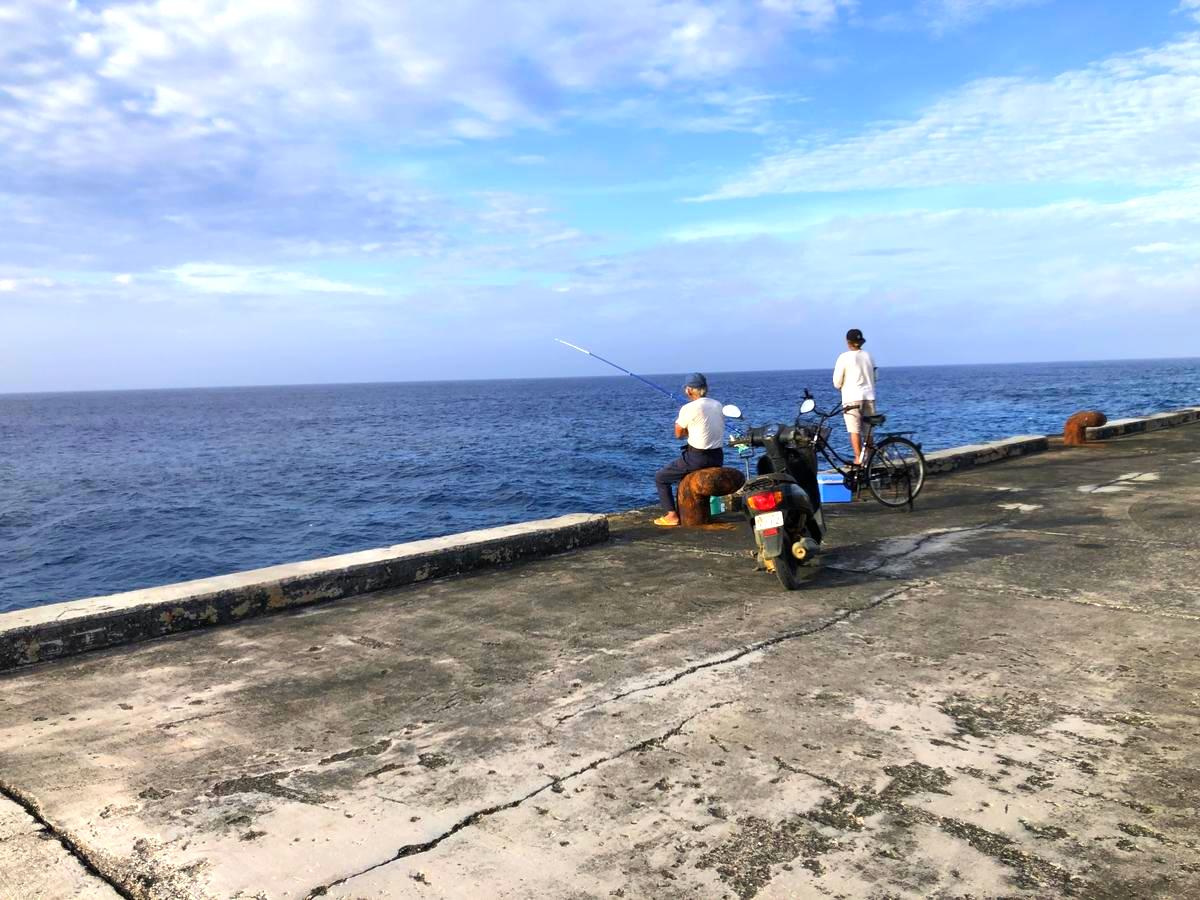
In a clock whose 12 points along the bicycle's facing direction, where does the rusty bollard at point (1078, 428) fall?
The rusty bollard is roughly at 4 o'clock from the bicycle.

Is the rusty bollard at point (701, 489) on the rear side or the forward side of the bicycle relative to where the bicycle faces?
on the forward side

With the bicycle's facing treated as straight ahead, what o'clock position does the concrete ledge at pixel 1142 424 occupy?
The concrete ledge is roughly at 4 o'clock from the bicycle.

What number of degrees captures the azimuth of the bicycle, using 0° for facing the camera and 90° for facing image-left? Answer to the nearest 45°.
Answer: approximately 90°

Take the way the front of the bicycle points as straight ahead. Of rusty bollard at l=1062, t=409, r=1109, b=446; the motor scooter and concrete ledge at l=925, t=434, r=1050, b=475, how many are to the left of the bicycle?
1

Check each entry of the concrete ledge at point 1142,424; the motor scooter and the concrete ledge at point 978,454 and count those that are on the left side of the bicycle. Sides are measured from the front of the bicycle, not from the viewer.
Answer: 1

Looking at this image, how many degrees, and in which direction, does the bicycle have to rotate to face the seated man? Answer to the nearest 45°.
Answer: approximately 45° to its left

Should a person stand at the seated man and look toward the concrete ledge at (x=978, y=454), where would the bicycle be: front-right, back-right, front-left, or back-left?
front-right

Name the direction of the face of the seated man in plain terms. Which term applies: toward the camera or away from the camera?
away from the camera

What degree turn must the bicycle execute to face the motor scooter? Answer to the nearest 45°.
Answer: approximately 90° to its left

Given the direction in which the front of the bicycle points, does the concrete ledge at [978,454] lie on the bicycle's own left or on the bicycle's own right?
on the bicycle's own right

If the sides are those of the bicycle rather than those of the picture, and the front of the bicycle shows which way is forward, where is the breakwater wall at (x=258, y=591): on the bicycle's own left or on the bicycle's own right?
on the bicycle's own left
